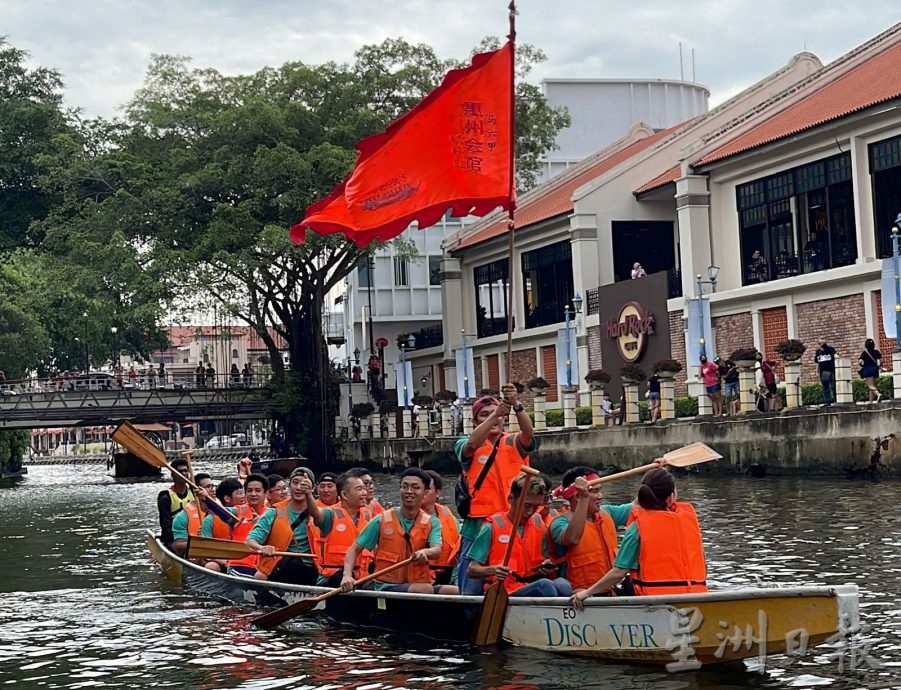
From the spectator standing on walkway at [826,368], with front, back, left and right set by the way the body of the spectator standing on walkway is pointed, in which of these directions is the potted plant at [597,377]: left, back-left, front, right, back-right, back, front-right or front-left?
back-right

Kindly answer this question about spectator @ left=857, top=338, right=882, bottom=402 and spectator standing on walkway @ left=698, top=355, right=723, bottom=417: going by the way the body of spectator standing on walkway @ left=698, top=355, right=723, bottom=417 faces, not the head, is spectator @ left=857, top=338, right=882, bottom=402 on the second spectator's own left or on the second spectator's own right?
on the second spectator's own left

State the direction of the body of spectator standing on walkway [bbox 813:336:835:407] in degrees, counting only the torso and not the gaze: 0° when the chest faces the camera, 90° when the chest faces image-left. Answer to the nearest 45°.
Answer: approximately 0°

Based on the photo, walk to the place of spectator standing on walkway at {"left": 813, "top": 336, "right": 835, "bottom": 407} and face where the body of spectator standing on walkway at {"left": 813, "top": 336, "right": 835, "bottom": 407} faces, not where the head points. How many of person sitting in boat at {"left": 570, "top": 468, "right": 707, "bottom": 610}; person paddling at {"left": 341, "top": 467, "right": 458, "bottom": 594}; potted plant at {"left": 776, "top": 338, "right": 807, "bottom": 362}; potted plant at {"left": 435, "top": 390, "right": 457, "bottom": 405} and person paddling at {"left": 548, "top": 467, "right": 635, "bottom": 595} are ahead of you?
3

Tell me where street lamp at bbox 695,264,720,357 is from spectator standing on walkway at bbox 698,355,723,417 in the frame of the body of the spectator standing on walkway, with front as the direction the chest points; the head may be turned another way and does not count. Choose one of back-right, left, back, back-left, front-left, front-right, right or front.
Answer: back-right

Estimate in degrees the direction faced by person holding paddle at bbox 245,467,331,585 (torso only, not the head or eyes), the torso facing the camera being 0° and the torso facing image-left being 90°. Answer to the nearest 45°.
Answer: approximately 315°
